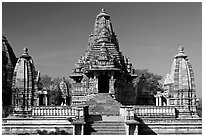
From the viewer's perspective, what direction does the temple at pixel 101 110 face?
toward the camera

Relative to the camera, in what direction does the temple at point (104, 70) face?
facing the viewer

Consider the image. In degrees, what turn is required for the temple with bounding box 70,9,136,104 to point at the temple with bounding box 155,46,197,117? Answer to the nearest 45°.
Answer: approximately 45° to its left
